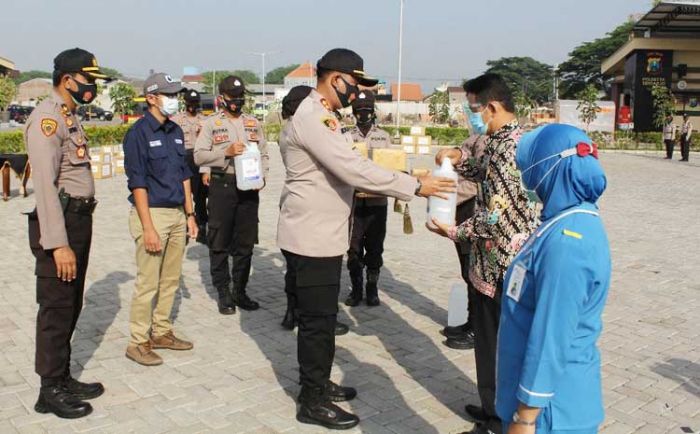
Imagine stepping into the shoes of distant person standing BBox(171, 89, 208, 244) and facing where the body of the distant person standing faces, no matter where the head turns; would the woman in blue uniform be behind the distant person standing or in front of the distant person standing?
in front

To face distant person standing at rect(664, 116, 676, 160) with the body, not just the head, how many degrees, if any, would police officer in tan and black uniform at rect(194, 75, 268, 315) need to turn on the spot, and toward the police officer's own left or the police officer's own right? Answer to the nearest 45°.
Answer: approximately 135° to the police officer's own left

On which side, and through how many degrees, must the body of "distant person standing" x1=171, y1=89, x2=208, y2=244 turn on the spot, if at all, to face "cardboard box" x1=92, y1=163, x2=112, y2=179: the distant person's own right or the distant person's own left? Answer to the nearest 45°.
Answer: approximately 180°

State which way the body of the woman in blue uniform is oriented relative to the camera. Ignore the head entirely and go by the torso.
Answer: to the viewer's left

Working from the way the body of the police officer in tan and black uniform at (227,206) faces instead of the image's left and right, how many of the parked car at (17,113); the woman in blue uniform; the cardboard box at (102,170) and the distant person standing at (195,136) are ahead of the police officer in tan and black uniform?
1

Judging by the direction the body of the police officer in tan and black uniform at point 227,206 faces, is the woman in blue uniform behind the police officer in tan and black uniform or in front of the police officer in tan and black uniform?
in front

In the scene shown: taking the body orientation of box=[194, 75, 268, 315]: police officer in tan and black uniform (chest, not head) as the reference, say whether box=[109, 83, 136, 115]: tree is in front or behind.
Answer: behind

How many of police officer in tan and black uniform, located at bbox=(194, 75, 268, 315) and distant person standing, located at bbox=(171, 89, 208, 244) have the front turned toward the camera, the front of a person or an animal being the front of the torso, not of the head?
2

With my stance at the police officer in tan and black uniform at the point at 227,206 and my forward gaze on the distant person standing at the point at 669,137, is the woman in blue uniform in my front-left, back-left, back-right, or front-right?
back-right

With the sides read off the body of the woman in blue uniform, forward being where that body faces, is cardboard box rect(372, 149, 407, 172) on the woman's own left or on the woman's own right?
on the woman's own right

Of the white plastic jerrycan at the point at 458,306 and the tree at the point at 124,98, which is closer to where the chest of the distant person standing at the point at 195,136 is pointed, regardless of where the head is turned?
the white plastic jerrycan
